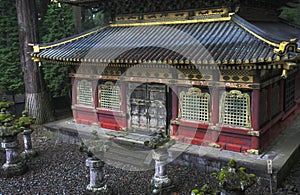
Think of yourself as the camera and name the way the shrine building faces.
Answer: facing the viewer and to the left of the viewer

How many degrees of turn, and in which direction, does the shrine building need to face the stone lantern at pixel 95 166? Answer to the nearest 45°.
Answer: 0° — it already faces it

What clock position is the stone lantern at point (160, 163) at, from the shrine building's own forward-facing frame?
The stone lantern is roughly at 11 o'clock from the shrine building.

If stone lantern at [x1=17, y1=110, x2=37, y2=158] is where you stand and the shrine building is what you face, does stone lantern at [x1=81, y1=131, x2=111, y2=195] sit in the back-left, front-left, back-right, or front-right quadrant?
front-right

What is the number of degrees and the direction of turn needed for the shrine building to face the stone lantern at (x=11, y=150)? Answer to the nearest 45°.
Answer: approximately 45° to its right

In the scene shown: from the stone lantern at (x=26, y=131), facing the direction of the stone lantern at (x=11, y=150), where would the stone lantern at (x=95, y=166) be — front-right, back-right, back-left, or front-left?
front-left

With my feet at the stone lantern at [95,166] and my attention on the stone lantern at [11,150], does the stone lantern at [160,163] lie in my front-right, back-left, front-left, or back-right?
back-right
